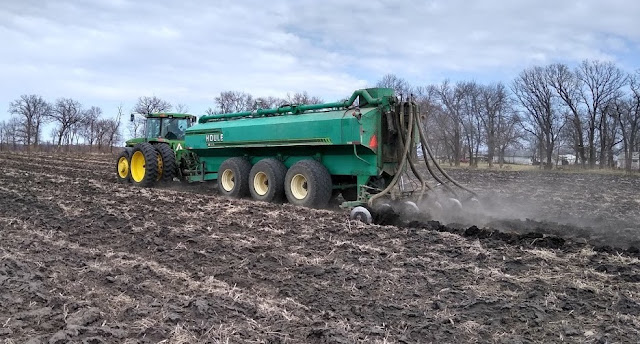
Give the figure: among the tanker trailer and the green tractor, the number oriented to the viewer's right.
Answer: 0

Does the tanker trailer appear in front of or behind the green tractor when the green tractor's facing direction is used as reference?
behind

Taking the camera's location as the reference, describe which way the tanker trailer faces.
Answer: facing away from the viewer and to the left of the viewer

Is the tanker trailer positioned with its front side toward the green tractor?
yes

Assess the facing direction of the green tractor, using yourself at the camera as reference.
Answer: facing away from the viewer and to the left of the viewer
